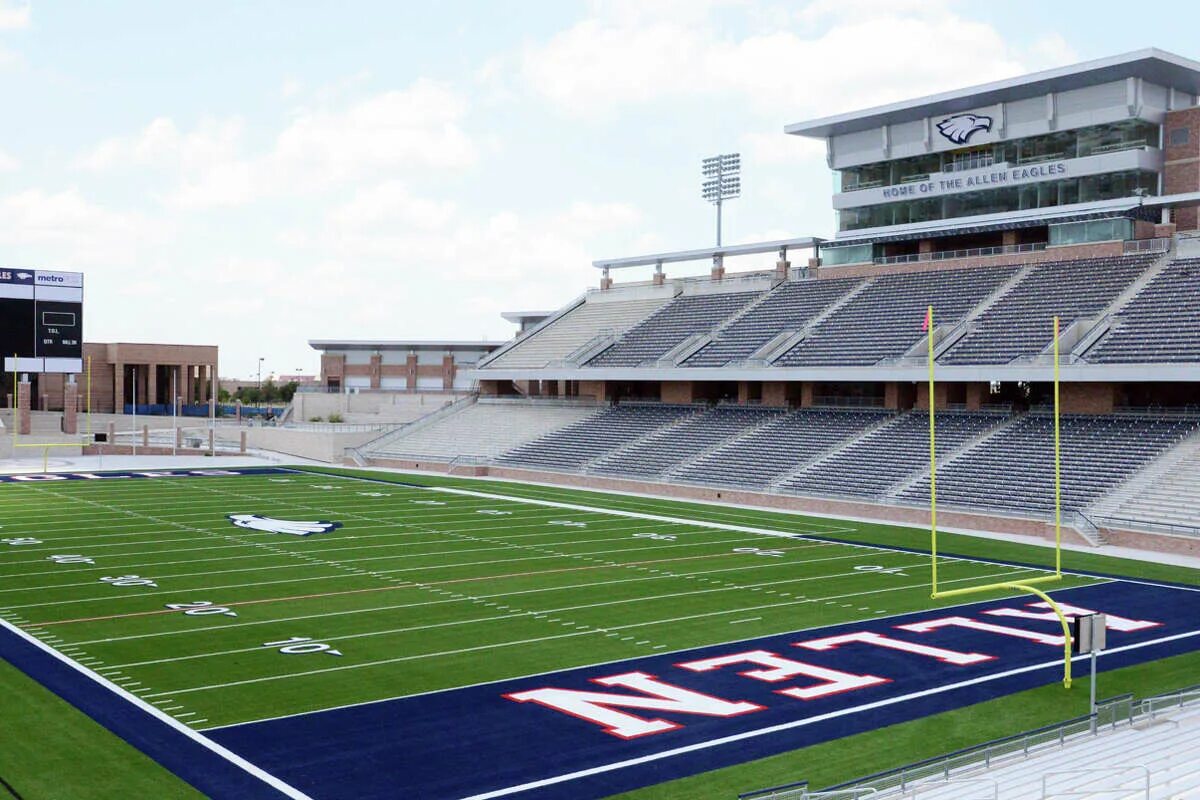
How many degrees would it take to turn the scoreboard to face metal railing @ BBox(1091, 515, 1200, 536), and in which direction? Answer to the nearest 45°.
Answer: approximately 45° to its left

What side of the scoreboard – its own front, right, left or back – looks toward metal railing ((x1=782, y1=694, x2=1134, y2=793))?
front

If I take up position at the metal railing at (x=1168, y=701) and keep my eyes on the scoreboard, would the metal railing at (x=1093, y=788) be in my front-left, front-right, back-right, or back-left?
back-left

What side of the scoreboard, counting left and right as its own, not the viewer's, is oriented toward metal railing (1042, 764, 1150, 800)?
front

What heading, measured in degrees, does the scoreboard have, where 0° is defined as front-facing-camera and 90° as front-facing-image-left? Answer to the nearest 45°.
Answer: approximately 0°

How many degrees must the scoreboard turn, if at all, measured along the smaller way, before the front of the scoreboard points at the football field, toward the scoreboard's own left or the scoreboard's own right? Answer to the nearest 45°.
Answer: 0° — it already faces it

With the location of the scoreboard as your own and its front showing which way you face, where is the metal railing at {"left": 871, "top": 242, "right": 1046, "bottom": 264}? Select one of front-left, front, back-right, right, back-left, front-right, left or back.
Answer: front-left

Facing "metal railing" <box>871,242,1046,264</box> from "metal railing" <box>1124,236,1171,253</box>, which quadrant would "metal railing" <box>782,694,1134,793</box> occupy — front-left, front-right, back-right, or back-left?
back-left
